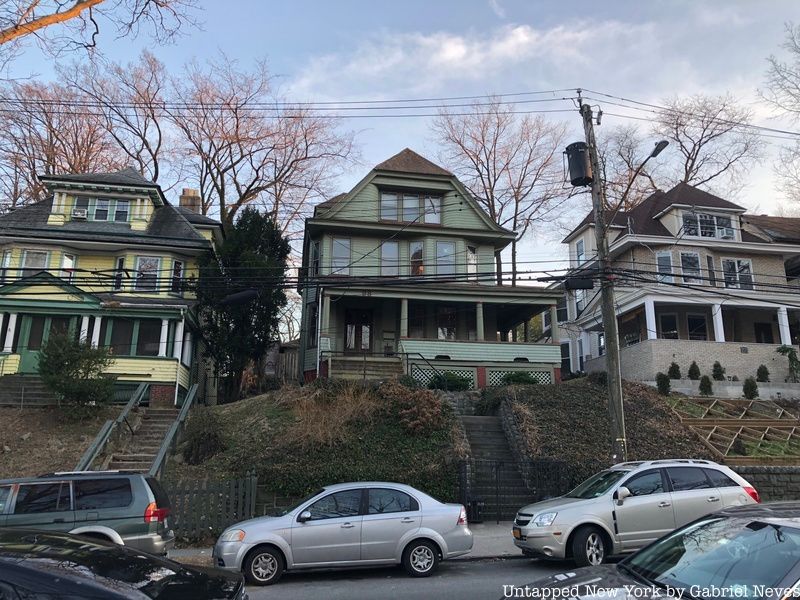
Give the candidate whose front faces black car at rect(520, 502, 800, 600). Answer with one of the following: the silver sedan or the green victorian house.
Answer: the green victorian house

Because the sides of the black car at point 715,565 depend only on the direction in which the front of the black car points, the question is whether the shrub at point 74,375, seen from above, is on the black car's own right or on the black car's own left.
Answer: on the black car's own right

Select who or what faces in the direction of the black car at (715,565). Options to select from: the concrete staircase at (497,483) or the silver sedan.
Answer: the concrete staircase

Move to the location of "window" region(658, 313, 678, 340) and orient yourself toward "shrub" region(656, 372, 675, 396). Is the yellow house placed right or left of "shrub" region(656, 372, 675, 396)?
right

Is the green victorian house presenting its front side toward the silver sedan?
yes

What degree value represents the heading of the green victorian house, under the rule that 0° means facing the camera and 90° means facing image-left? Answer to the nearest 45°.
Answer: approximately 0°

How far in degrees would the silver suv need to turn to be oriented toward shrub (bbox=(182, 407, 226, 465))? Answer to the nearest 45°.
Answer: approximately 45° to its right

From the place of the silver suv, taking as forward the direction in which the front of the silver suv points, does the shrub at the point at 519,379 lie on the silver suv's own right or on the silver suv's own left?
on the silver suv's own right

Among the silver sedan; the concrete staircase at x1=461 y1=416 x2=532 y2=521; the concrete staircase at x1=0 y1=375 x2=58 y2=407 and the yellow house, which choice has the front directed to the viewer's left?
the silver sedan

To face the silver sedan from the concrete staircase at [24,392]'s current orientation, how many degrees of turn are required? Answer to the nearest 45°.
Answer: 0° — it already faces it

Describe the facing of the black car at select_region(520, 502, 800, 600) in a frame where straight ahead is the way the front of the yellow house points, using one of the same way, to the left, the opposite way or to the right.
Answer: to the right
